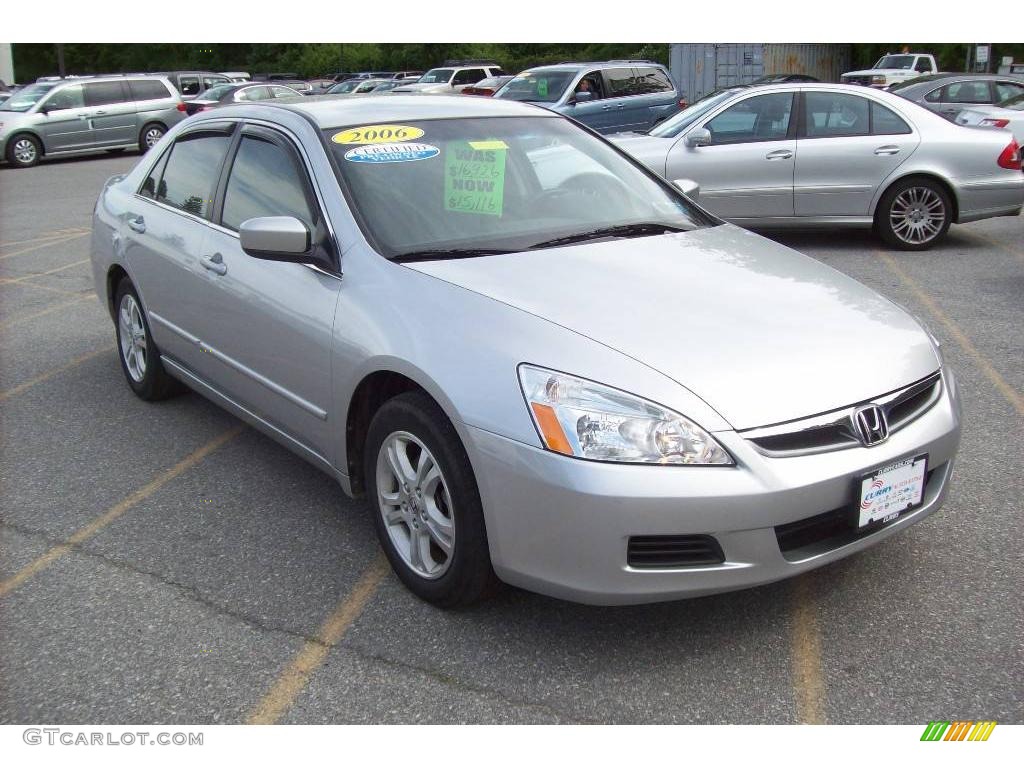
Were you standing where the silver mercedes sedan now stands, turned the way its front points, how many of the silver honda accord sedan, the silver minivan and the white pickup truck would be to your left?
1

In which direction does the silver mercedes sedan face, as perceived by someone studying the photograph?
facing to the left of the viewer

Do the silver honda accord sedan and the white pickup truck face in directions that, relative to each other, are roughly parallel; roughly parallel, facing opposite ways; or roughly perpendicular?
roughly perpendicular

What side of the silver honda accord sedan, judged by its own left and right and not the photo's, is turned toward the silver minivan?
back

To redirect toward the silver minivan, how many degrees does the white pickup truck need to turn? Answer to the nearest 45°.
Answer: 0° — it already faces it

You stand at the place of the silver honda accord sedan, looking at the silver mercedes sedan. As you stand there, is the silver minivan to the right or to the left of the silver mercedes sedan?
left

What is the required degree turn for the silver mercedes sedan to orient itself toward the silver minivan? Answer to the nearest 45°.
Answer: approximately 45° to its right

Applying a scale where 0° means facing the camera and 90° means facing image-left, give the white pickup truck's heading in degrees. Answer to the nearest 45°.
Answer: approximately 45°

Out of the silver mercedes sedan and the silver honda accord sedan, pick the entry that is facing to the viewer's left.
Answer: the silver mercedes sedan

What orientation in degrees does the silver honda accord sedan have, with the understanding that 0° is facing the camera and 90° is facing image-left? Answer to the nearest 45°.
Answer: approximately 315°

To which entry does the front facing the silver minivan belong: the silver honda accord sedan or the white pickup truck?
the white pickup truck

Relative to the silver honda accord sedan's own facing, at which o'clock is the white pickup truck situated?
The white pickup truck is roughly at 8 o'clock from the silver honda accord sedan.
